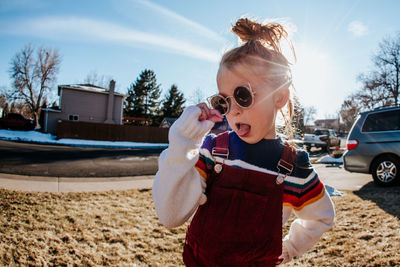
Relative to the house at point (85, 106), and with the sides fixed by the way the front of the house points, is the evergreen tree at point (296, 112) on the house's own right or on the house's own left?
on the house's own left

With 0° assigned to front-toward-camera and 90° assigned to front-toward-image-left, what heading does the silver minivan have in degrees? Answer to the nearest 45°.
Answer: approximately 270°

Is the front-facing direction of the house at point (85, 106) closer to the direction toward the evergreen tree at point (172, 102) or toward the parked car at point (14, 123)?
the parked car

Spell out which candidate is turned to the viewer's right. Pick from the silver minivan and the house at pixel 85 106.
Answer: the silver minivan
